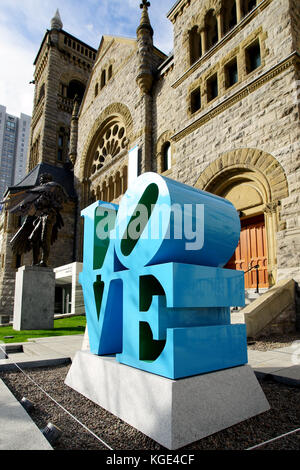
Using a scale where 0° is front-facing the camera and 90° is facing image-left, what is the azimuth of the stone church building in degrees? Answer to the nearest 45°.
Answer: approximately 45°

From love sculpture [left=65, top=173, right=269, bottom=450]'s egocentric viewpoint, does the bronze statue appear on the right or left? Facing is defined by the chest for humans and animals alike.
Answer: on its right

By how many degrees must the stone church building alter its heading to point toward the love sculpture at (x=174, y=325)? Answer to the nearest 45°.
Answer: approximately 45° to its left

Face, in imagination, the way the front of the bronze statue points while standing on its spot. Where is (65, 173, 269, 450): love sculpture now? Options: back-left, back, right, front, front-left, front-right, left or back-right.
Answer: front-left

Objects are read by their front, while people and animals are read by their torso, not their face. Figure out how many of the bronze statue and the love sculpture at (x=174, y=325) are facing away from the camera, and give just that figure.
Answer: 0

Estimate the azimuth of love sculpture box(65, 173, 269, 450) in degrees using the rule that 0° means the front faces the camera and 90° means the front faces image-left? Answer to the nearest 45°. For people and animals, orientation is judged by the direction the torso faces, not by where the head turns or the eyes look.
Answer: approximately 45°

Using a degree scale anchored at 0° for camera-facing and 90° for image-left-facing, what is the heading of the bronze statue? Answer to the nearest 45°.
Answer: approximately 45°

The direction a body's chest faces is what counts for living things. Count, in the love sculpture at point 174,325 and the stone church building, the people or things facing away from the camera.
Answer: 0
